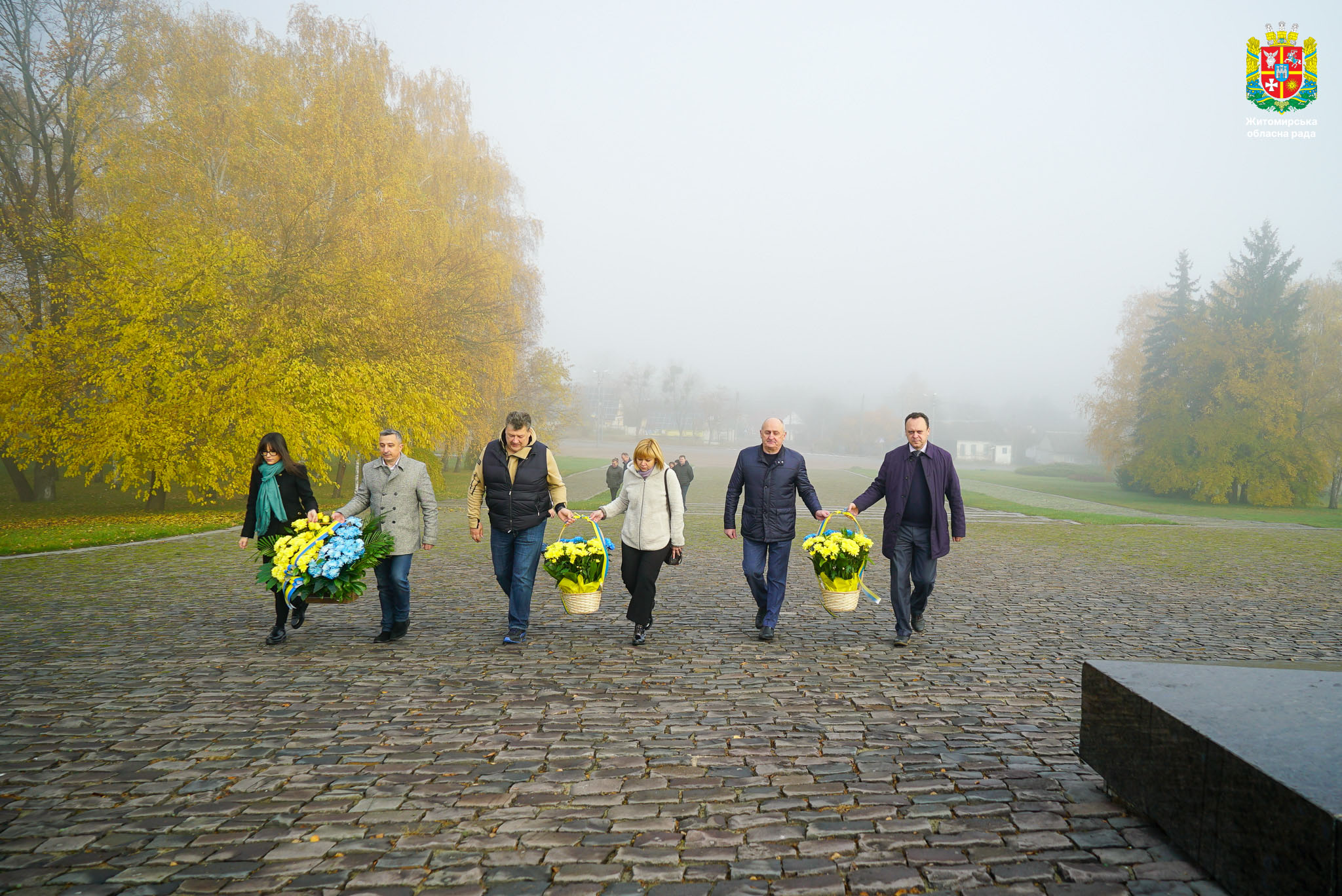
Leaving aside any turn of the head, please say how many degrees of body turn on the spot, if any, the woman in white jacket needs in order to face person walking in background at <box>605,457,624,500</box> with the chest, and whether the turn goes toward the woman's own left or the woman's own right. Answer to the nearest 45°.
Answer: approximately 180°

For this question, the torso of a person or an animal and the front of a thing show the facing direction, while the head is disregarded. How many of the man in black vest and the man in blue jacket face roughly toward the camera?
2

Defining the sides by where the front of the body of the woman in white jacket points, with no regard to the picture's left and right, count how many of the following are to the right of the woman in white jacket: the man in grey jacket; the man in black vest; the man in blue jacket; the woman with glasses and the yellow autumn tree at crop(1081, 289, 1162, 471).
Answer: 3

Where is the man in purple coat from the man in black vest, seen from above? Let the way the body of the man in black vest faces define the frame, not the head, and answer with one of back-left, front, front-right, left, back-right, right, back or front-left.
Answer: left

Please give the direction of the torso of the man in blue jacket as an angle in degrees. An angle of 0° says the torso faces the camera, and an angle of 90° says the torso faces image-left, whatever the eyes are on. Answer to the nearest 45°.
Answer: approximately 0°

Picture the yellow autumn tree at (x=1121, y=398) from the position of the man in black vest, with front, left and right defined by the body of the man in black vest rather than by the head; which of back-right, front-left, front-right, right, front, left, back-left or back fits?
back-left

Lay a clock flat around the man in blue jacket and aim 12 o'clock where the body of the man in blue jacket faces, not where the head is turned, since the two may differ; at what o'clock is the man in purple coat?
The man in purple coat is roughly at 9 o'clock from the man in blue jacket.

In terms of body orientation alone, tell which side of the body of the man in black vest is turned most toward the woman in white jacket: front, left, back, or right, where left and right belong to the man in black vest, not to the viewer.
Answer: left
